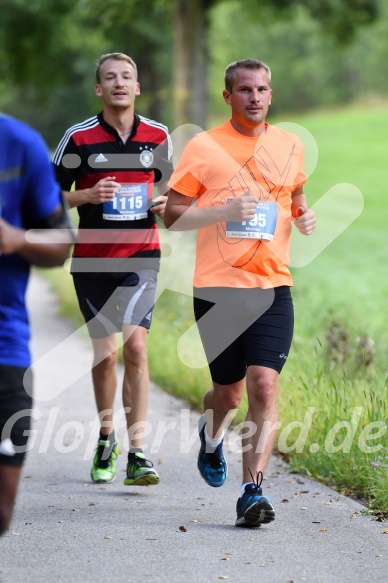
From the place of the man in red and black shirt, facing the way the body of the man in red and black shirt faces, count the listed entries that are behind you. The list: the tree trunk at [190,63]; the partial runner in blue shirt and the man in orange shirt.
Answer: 1

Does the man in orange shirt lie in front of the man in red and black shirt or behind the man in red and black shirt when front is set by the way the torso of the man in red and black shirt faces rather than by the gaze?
in front

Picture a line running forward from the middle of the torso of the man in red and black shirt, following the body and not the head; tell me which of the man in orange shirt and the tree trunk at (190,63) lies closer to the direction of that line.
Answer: the man in orange shirt

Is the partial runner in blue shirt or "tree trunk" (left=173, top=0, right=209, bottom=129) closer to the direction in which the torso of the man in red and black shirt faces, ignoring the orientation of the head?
the partial runner in blue shirt

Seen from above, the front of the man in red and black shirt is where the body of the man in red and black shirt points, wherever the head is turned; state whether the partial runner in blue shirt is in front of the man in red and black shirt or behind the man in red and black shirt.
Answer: in front

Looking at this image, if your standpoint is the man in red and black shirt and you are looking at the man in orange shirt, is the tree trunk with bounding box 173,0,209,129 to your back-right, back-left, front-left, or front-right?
back-left

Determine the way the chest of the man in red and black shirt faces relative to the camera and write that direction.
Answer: toward the camera

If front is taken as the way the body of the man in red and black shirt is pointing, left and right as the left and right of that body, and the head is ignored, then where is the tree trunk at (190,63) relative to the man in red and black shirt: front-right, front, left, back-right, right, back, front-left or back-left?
back

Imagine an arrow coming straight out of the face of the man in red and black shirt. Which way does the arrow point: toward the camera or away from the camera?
toward the camera
